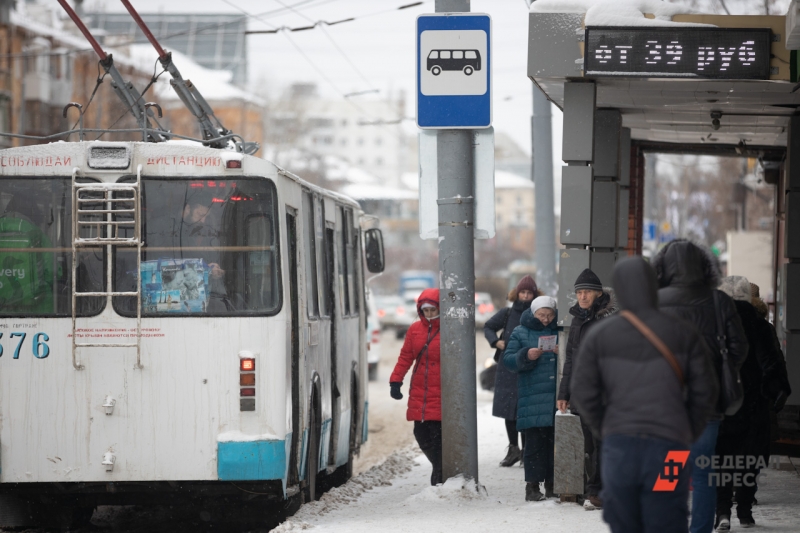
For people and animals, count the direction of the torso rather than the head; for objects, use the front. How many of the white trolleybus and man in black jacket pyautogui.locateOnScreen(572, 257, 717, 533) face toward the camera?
0

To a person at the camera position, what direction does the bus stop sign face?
facing the viewer

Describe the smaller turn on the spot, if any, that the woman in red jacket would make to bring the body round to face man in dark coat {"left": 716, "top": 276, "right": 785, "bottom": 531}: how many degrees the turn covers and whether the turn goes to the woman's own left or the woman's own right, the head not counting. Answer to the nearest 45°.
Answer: approximately 45° to the woman's own left

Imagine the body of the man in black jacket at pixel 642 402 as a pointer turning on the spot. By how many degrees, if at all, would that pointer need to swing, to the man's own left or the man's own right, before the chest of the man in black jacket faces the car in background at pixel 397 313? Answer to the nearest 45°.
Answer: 0° — they already face it

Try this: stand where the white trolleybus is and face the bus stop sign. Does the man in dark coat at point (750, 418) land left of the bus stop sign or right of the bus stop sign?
right

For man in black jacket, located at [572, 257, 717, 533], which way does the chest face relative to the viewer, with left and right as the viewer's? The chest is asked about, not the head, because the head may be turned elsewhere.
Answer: facing away from the viewer

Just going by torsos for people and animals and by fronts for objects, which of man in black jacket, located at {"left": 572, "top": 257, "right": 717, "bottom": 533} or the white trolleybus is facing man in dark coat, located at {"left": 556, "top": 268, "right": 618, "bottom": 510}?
the man in black jacket

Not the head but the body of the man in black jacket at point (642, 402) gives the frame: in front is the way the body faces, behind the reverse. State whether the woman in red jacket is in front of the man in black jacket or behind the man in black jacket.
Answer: in front

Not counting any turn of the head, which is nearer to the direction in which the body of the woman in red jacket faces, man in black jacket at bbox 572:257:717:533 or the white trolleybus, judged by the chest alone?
the man in black jacket

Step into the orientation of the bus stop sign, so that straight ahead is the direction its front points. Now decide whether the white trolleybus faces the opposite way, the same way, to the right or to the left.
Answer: the opposite way
